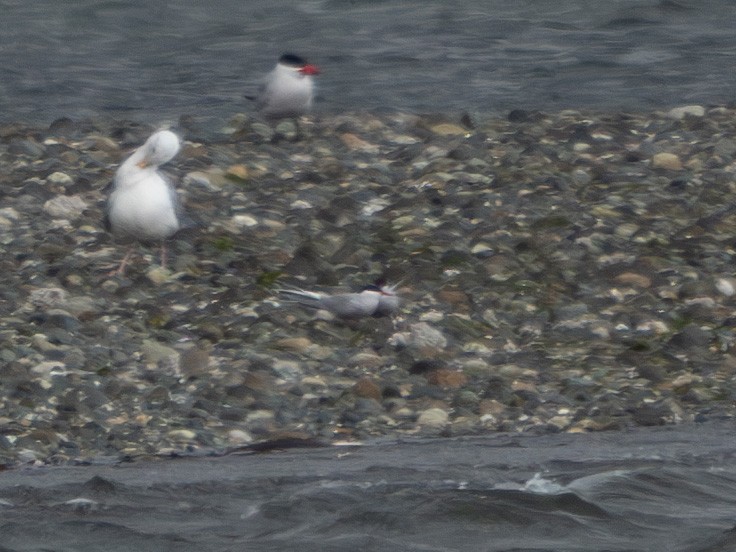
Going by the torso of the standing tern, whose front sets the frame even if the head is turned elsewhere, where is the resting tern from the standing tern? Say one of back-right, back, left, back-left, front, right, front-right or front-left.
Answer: front-right

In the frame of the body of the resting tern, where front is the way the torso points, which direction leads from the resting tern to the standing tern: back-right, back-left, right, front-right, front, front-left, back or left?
left

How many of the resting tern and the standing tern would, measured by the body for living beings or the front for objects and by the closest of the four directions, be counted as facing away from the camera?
0

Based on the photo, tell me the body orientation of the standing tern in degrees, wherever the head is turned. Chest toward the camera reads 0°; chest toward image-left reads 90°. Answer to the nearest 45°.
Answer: approximately 315°

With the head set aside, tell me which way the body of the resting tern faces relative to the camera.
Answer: to the viewer's right
